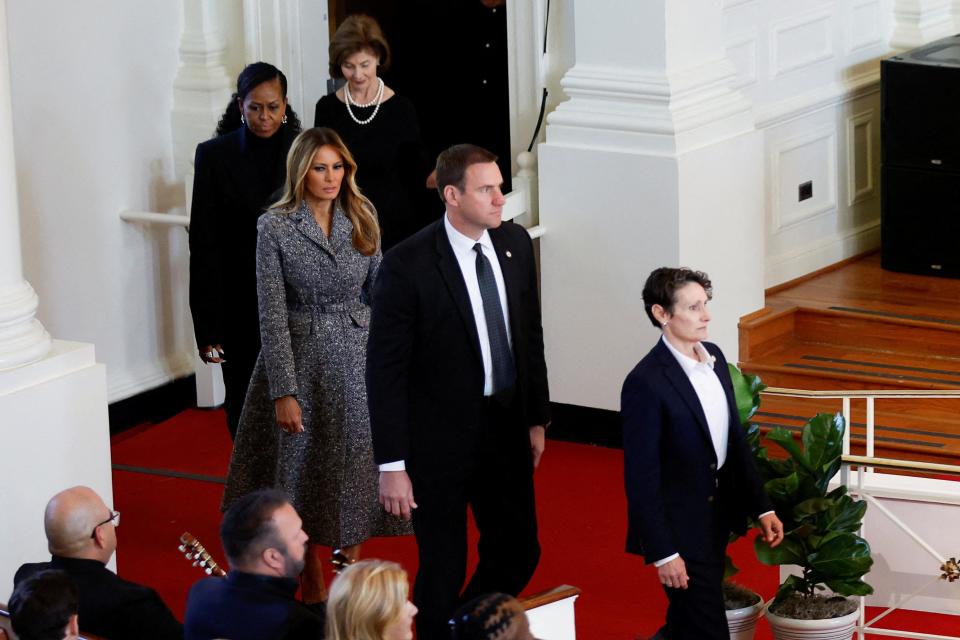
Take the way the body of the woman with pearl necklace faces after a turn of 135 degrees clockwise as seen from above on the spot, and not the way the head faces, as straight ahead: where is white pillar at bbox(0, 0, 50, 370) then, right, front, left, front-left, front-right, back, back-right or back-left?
left

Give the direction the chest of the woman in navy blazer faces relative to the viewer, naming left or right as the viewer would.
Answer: facing the viewer and to the right of the viewer

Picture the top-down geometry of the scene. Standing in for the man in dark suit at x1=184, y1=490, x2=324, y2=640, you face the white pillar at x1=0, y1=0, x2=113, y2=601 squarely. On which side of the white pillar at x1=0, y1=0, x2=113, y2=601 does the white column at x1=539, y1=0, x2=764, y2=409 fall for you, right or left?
right

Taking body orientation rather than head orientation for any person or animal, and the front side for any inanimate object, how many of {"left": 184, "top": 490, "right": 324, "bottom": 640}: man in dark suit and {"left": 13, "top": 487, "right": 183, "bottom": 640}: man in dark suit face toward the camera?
0

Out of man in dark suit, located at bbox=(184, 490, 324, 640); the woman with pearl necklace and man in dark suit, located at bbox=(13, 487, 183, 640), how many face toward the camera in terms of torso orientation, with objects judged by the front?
1

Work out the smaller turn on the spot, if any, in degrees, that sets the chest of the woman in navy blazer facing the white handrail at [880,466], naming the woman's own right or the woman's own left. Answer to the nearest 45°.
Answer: approximately 90° to the woman's own left

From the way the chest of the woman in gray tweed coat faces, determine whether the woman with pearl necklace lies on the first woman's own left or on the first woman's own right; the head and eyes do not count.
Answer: on the first woman's own left

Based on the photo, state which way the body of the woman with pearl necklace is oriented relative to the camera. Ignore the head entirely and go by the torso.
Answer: toward the camera

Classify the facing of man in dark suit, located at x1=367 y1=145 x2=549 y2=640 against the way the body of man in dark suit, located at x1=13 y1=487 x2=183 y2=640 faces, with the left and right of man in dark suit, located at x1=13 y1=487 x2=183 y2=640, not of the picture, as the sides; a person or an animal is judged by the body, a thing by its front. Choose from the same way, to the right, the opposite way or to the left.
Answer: to the right

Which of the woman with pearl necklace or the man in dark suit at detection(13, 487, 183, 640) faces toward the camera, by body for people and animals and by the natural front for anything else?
the woman with pearl necklace

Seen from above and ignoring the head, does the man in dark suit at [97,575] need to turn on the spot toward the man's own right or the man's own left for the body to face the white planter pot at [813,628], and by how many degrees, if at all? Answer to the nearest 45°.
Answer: approximately 45° to the man's own right

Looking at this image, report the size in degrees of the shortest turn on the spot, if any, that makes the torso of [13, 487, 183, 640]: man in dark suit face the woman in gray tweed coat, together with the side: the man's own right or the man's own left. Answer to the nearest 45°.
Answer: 0° — they already face them

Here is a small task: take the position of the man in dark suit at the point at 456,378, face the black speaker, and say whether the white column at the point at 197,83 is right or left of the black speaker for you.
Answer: left

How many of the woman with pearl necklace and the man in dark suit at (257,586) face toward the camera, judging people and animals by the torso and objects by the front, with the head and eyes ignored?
1

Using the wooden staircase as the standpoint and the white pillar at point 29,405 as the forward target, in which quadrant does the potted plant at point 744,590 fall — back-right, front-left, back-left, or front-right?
front-left

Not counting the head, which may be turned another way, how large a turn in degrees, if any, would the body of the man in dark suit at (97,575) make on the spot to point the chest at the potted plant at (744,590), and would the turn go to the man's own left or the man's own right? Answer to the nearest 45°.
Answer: approximately 45° to the man's own right

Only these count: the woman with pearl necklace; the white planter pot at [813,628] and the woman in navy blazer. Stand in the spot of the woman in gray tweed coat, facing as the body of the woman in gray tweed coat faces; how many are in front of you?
2

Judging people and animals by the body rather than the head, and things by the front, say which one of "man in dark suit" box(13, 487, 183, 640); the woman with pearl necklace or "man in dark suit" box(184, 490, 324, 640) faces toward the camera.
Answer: the woman with pearl necklace

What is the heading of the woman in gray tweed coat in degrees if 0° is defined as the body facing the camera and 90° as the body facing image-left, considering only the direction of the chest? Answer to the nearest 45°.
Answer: approximately 315°
